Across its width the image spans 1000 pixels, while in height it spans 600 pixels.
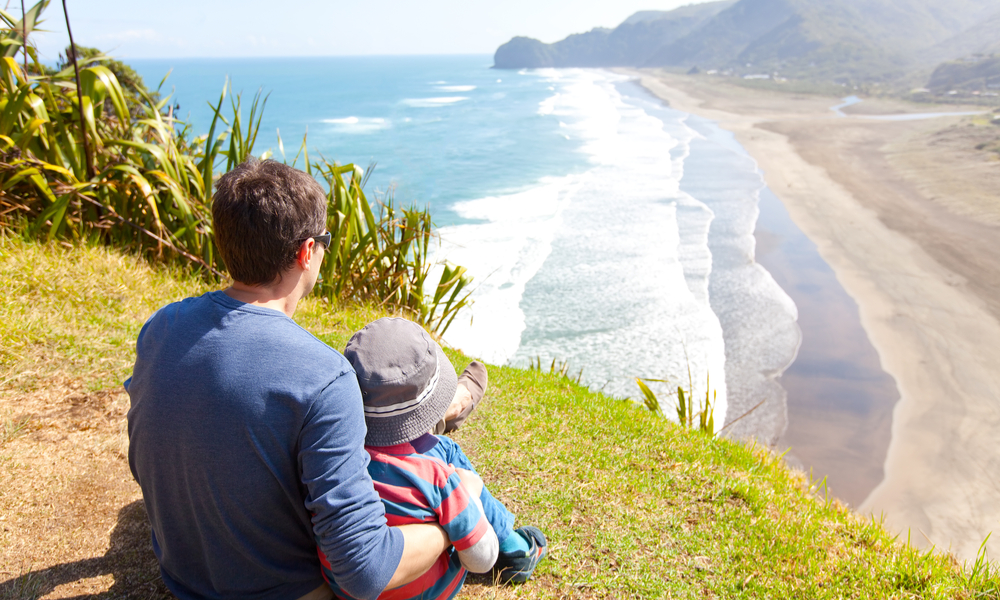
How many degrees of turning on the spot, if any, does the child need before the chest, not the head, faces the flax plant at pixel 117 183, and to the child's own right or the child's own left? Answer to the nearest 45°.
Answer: approximately 90° to the child's own left

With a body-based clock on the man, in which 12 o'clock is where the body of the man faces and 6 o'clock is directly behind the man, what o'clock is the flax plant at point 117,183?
The flax plant is roughly at 10 o'clock from the man.

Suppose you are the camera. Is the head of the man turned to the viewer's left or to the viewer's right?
to the viewer's right

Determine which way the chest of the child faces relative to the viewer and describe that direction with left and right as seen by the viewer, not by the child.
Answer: facing away from the viewer and to the right of the viewer

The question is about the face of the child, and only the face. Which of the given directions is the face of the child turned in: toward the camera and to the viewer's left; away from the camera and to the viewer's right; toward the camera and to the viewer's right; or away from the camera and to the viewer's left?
away from the camera and to the viewer's right

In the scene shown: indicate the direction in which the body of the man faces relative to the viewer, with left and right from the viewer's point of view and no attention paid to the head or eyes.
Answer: facing away from the viewer and to the right of the viewer
